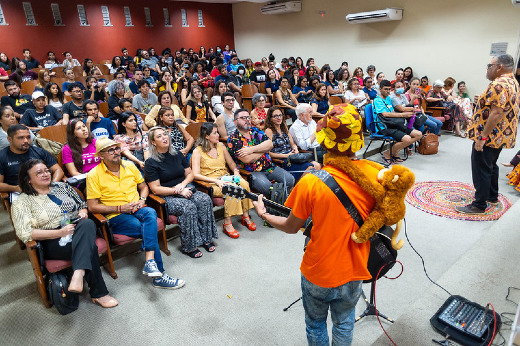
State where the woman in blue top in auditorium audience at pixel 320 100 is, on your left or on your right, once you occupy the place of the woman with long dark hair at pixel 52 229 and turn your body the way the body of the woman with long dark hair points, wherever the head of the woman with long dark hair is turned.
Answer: on your left

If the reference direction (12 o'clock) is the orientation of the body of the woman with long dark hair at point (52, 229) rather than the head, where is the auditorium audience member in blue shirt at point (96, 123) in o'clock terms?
The auditorium audience member in blue shirt is roughly at 8 o'clock from the woman with long dark hair.

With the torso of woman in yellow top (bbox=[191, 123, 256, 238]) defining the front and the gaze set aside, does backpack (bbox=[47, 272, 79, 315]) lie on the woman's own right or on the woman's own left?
on the woman's own right

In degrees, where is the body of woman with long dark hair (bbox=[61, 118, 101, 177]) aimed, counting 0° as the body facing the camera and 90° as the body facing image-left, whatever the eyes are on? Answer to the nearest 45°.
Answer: approximately 315°

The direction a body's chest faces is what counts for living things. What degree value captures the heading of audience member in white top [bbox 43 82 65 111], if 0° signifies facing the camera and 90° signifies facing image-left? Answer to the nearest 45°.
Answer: approximately 315°

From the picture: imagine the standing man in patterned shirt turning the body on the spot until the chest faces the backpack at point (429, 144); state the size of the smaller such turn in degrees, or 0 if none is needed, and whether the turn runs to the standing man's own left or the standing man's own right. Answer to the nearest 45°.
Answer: approximately 90° to the standing man's own right

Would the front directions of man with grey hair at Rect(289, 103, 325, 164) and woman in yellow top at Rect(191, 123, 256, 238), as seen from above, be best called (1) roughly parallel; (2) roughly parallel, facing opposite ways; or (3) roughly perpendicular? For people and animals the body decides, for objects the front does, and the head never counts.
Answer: roughly parallel

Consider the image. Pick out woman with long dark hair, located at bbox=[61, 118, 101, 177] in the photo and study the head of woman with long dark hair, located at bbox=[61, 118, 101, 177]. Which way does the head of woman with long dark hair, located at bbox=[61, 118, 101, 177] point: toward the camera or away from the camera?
toward the camera

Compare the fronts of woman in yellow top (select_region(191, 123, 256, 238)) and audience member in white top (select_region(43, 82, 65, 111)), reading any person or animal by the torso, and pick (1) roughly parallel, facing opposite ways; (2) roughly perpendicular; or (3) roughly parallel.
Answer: roughly parallel

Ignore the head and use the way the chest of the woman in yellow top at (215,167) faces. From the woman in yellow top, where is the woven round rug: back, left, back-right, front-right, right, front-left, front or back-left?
front-left

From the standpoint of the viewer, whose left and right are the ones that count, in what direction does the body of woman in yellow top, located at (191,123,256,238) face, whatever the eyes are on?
facing the viewer and to the right of the viewer

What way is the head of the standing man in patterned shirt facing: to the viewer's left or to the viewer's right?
to the viewer's left

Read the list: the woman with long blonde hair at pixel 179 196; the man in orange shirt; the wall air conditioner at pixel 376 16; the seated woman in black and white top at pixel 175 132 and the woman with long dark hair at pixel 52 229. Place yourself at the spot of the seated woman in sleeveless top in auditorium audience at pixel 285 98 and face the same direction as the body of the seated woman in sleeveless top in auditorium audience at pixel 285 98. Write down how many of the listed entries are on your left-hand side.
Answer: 1

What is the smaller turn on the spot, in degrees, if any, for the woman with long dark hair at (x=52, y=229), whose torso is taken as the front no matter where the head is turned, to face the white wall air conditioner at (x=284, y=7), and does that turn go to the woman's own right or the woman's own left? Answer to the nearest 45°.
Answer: approximately 90° to the woman's own left
